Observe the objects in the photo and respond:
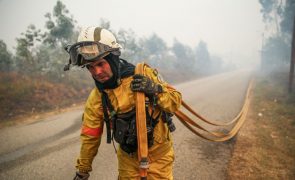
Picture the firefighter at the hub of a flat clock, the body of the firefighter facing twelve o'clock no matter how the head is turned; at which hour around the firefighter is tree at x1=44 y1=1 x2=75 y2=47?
The tree is roughly at 4 o'clock from the firefighter.

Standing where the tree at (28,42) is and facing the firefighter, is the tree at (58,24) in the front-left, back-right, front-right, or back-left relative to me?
back-left

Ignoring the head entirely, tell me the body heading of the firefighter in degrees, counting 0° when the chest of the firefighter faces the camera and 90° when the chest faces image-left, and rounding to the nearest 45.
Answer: approximately 45°

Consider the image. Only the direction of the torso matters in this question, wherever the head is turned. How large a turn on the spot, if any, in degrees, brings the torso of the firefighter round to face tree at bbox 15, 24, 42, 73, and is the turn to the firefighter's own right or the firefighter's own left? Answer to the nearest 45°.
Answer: approximately 135° to the firefighter's own right
